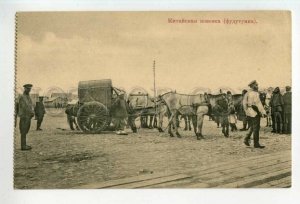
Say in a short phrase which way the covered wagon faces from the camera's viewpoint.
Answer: facing to the right of the viewer

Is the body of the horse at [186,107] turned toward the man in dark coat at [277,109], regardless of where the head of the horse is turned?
yes

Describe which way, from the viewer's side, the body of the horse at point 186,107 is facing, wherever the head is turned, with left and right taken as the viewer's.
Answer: facing to the right of the viewer
